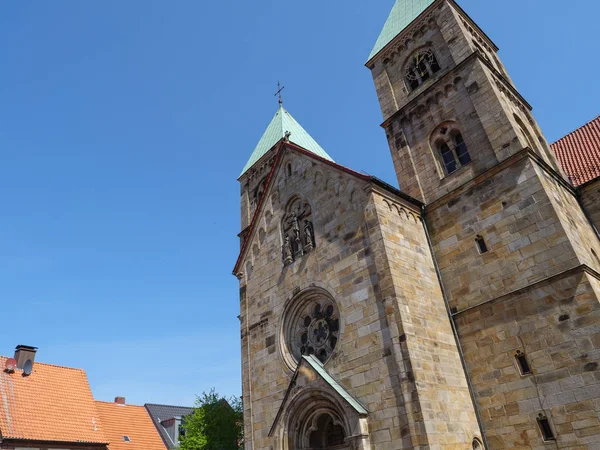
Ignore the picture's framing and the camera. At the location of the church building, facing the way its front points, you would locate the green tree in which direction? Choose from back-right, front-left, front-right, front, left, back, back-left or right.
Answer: right

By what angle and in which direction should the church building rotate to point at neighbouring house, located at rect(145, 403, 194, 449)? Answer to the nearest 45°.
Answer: approximately 90° to its right

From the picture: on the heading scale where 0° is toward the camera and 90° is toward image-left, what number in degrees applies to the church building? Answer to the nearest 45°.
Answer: approximately 45°
